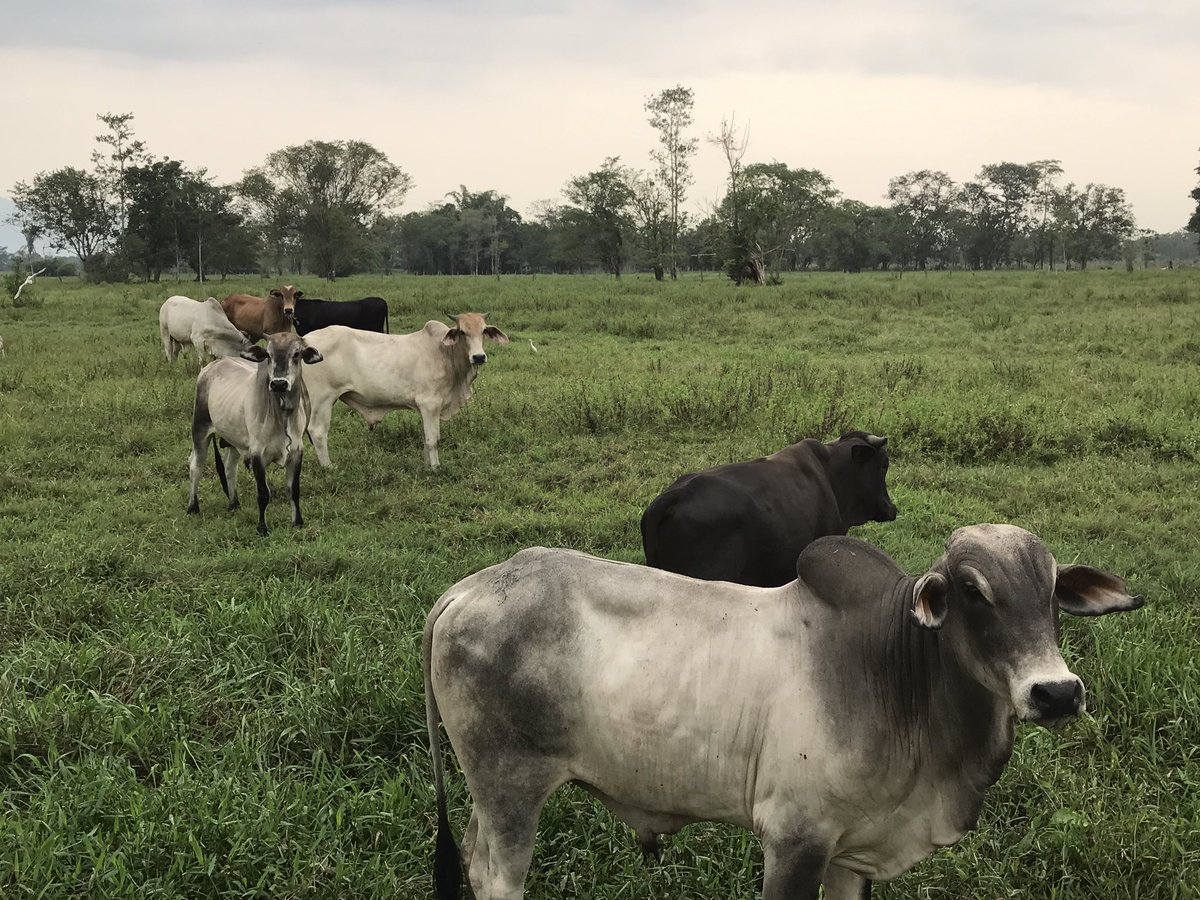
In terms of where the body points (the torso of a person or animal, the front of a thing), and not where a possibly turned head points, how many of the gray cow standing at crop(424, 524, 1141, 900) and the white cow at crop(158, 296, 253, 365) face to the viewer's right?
2

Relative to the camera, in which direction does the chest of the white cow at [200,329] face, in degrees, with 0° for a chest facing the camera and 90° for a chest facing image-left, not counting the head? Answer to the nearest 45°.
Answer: approximately 270°

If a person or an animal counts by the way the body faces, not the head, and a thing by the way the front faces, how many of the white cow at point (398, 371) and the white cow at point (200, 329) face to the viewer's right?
2

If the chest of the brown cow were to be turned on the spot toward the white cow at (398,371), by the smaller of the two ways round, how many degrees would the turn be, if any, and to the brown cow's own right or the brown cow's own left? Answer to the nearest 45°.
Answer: approximately 45° to the brown cow's own right

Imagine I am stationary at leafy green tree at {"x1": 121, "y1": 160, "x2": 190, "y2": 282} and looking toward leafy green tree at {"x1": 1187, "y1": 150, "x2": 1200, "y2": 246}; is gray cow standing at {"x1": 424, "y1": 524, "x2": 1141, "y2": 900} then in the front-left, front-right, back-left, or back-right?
front-right

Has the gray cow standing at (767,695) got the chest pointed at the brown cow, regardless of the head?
no

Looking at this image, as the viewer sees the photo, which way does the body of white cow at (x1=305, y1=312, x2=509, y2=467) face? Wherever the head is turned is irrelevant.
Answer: to the viewer's right

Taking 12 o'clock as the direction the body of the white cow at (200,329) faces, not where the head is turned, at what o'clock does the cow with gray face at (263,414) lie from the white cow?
The cow with gray face is roughly at 3 o'clock from the white cow.

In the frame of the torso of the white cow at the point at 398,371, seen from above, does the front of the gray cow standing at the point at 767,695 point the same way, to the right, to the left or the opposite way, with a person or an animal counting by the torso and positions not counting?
the same way

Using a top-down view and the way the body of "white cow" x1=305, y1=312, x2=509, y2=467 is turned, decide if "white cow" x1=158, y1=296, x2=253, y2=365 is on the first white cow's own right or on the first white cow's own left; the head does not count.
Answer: on the first white cow's own left

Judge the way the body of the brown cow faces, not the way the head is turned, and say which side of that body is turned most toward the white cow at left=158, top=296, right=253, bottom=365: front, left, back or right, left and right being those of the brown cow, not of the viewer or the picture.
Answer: right

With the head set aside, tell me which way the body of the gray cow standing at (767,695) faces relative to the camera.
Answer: to the viewer's right

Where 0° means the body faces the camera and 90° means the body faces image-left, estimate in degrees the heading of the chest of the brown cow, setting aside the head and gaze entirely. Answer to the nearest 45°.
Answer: approximately 315°

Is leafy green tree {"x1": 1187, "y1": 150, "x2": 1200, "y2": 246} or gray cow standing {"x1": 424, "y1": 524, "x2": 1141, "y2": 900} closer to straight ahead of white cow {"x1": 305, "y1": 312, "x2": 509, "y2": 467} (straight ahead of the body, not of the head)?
the leafy green tree

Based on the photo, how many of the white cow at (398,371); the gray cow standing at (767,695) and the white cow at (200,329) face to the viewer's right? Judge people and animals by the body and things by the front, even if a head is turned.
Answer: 3

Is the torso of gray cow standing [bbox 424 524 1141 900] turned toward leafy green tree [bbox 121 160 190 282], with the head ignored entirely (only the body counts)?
no

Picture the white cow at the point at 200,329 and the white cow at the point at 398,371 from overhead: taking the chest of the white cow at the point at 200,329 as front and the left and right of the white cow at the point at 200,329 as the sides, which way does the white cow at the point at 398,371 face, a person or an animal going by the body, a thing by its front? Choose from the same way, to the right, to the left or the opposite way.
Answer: the same way
